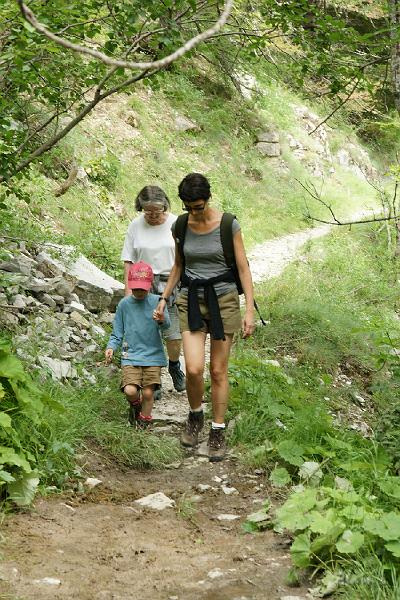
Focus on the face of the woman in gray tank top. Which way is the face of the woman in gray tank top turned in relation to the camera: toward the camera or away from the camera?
toward the camera

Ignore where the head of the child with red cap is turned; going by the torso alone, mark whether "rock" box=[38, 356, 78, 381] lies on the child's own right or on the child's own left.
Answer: on the child's own right

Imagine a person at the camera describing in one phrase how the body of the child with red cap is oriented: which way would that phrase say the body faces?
toward the camera

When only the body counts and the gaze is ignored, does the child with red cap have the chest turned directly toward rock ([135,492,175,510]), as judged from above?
yes

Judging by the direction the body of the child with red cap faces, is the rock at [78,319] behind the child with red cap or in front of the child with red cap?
behind

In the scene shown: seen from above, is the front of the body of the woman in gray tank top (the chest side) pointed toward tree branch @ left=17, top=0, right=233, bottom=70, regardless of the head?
yes

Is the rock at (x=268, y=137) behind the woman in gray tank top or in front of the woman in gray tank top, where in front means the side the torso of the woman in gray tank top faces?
behind

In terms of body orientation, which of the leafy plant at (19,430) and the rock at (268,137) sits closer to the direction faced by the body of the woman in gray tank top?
the leafy plant

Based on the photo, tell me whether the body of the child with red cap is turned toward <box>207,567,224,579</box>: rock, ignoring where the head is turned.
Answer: yes

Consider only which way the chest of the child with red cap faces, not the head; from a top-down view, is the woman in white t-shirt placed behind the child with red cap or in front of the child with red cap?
behind

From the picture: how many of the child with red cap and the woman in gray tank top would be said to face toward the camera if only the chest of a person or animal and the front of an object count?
2

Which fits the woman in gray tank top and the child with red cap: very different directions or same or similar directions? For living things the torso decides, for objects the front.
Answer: same or similar directions

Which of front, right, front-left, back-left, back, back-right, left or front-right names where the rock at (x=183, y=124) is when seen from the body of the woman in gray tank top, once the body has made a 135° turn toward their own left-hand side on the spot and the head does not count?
front-left
